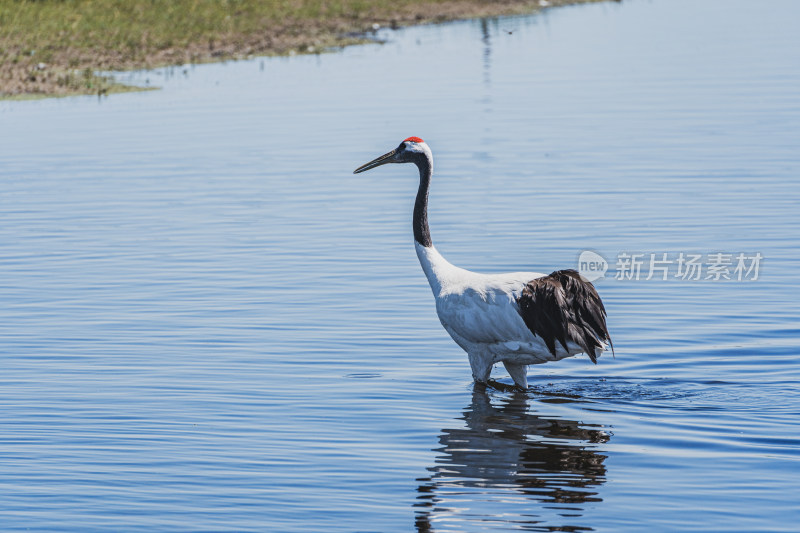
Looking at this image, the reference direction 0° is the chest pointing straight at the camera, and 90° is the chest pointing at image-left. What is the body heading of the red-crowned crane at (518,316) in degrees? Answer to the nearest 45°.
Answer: approximately 90°
